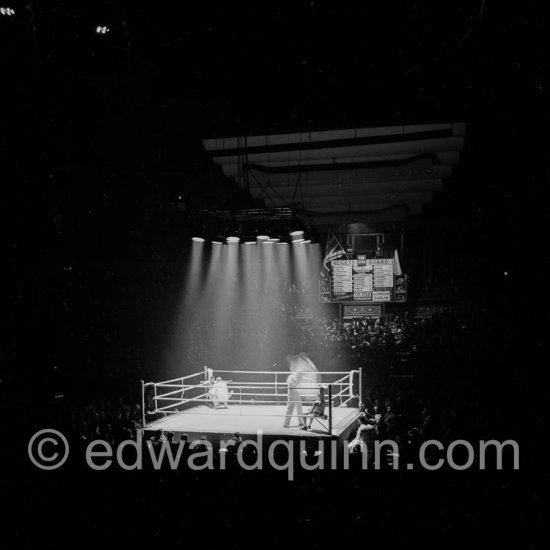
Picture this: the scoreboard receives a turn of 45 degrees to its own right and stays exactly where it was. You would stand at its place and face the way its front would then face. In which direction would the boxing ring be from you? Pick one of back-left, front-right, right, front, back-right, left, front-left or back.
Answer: front-left

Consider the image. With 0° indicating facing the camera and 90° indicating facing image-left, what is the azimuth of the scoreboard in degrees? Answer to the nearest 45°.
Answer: approximately 0°
